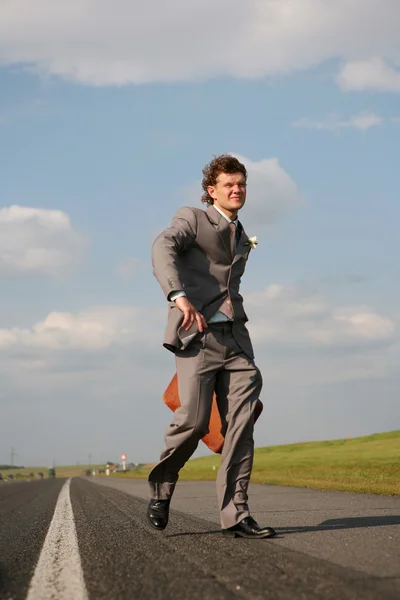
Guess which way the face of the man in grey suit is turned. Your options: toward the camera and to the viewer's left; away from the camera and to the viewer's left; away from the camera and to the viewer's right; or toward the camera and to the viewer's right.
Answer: toward the camera and to the viewer's right

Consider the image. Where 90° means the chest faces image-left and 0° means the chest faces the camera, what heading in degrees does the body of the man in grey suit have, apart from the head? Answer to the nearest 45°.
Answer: approximately 315°
